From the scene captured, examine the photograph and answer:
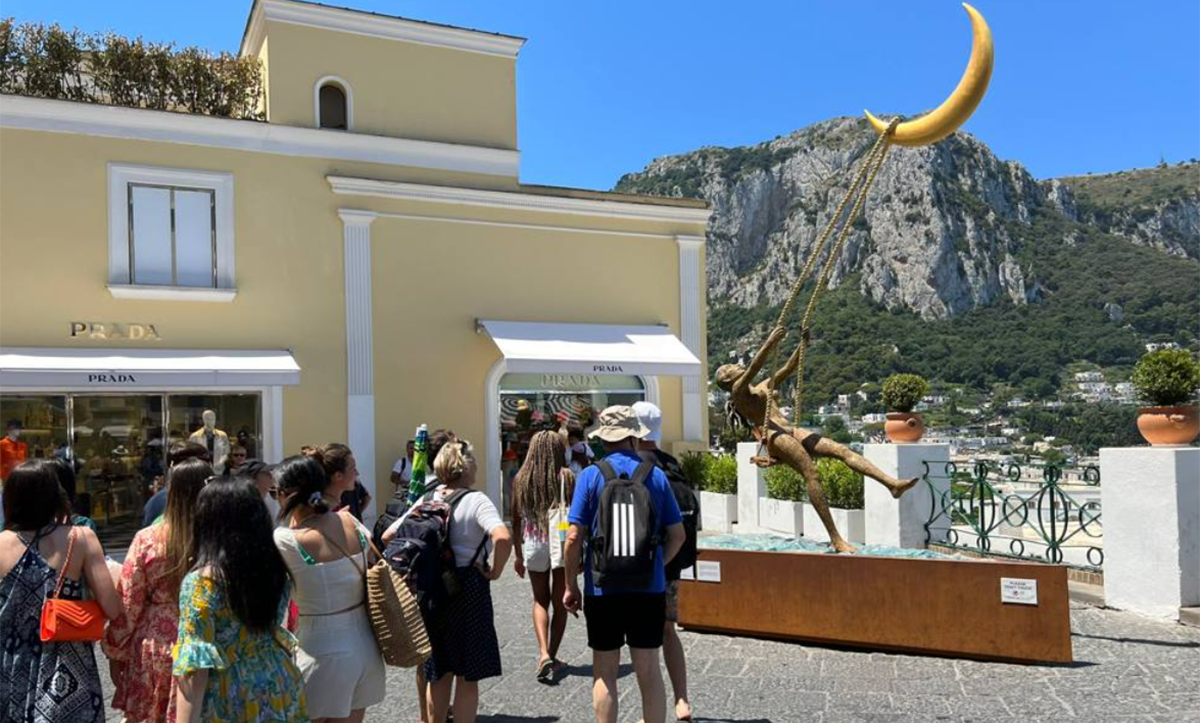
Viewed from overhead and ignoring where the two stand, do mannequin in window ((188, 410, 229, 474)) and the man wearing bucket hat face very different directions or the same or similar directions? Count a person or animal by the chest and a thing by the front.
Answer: very different directions

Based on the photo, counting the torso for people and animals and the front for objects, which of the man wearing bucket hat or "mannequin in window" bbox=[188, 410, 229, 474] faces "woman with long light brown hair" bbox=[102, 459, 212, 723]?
the mannequin in window

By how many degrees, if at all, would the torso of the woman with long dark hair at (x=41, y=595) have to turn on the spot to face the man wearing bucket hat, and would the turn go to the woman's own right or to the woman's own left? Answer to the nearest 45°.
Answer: approximately 90° to the woman's own right

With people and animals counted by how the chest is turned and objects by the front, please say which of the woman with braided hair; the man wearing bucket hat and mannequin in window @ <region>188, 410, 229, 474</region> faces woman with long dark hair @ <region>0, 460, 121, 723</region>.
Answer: the mannequin in window

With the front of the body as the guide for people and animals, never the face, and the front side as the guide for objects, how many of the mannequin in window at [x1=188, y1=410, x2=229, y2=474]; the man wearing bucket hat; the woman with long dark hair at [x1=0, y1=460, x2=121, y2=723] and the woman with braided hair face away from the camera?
3

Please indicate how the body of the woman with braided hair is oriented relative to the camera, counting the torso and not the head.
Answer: away from the camera

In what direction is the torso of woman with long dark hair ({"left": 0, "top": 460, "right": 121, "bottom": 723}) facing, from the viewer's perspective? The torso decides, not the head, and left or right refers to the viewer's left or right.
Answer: facing away from the viewer

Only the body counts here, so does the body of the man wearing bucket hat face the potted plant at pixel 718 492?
yes

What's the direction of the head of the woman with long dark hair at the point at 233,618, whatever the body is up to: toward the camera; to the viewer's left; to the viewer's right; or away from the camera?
away from the camera

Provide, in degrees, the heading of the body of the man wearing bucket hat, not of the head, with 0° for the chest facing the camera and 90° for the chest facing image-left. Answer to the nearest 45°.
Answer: approximately 180°

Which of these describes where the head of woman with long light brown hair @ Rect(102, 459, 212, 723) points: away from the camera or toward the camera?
away from the camera

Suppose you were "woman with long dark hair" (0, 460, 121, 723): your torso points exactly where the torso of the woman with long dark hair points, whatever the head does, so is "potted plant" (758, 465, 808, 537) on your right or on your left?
on your right
